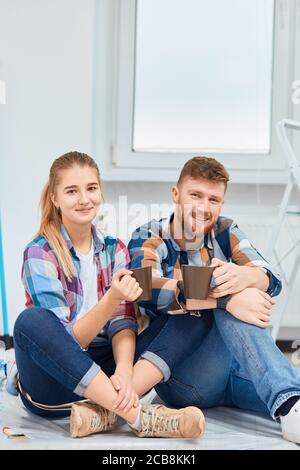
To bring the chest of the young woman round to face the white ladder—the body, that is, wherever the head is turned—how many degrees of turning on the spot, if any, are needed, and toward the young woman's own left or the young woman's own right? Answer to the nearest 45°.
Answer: approximately 90° to the young woman's own left

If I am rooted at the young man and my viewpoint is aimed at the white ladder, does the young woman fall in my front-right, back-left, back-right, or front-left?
back-left

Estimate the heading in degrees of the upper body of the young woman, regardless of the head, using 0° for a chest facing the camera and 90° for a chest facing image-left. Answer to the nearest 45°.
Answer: approximately 315°

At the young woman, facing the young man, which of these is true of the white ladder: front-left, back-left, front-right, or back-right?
front-left

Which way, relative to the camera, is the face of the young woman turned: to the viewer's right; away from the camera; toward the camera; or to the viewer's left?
toward the camera
